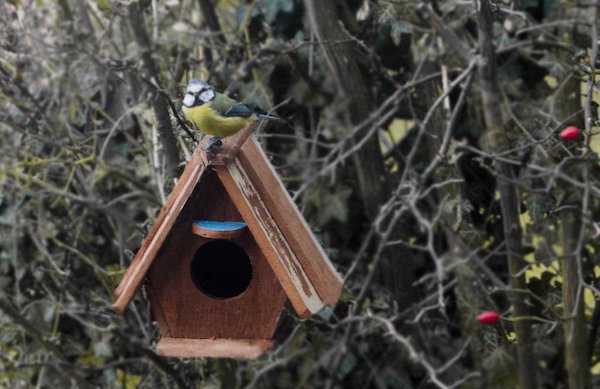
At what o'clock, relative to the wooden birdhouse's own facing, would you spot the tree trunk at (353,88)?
The tree trunk is roughly at 7 o'clock from the wooden birdhouse.

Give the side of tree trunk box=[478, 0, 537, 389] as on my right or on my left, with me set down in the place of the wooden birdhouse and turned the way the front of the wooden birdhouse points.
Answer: on my left

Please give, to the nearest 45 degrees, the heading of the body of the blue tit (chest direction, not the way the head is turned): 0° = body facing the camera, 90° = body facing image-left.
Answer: approximately 45°

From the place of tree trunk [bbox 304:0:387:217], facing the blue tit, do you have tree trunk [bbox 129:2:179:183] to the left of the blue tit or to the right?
right

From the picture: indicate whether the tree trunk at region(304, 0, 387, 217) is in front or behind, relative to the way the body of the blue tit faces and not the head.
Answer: behind

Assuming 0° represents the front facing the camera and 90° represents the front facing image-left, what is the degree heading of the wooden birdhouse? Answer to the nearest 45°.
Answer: approximately 0°

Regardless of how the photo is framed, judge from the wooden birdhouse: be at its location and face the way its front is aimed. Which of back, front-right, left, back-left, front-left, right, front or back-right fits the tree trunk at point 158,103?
back
